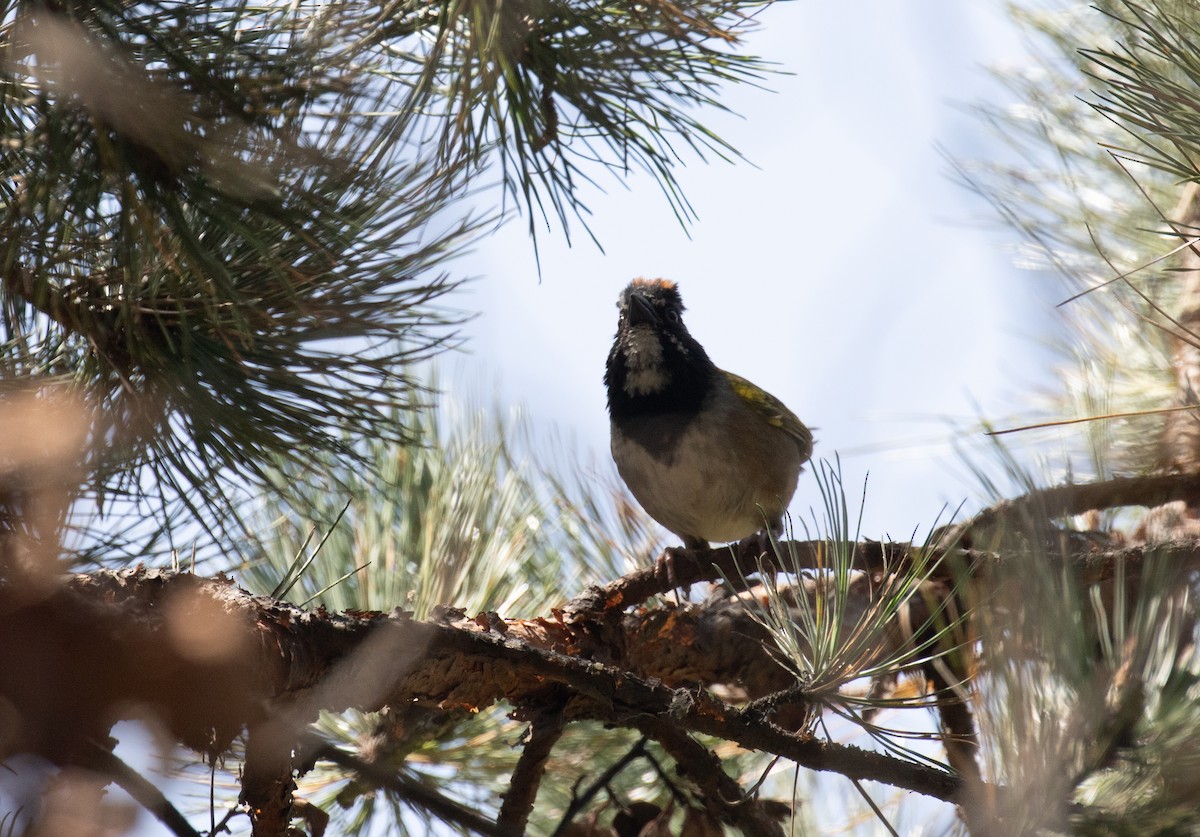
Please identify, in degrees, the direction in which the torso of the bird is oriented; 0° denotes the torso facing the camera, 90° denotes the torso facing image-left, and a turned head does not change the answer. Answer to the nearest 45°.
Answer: approximately 45°

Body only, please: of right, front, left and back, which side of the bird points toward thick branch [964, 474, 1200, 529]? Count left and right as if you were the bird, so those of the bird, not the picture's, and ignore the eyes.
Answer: left

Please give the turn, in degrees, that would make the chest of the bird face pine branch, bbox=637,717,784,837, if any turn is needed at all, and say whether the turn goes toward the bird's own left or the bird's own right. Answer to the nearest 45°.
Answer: approximately 45° to the bird's own left
